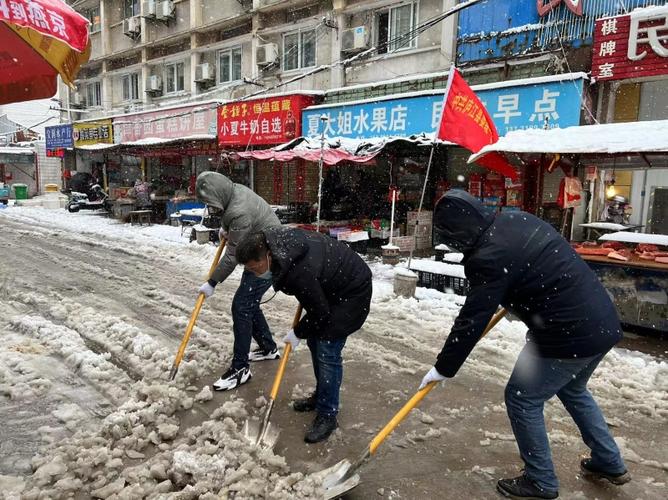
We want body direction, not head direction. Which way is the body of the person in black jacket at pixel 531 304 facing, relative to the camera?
to the viewer's left

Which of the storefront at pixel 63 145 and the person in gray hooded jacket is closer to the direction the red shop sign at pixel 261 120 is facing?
the person in gray hooded jacket

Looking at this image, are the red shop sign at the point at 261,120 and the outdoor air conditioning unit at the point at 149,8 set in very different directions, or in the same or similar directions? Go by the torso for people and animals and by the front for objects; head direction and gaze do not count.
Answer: same or similar directions

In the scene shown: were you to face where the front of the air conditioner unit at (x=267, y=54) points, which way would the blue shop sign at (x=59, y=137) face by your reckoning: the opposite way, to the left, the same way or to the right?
the same way

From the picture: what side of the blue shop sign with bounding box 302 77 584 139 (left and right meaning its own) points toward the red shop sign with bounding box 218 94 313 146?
right

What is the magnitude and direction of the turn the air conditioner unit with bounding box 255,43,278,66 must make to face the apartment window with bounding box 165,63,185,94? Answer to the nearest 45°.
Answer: approximately 90° to its right

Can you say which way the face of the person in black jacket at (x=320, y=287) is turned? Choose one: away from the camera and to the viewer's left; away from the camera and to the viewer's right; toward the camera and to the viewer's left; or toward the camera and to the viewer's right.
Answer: toward the camera and to the viewer's left

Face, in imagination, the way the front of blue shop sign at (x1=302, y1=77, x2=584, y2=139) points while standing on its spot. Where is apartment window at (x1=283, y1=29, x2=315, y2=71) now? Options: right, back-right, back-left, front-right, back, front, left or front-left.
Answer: right

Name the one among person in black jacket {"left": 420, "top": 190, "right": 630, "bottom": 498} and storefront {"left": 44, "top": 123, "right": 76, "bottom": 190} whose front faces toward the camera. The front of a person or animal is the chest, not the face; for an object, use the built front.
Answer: the storefront

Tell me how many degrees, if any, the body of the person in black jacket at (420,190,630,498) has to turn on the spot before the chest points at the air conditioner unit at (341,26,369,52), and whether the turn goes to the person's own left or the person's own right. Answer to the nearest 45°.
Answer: approximately 45° to the person's own right

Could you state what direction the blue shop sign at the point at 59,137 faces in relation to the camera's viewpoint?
facing the viewer and to the left of the viewer

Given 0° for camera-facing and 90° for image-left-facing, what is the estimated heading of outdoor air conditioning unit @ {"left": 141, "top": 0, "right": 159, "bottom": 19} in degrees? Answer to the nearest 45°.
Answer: approximately 45°

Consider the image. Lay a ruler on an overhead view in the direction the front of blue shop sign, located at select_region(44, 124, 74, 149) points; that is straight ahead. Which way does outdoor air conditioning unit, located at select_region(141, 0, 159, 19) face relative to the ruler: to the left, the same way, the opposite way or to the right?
the same way

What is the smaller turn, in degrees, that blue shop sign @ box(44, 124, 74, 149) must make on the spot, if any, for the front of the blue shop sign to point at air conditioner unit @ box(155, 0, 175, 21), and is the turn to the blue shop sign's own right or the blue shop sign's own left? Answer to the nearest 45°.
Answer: approximately 90° to the blue shop sign's own left

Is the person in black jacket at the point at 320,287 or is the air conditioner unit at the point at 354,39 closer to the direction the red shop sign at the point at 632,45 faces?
the person in black jacket

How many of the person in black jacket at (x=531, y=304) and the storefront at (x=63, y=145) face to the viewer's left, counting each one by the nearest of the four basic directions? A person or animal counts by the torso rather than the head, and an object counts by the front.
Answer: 1

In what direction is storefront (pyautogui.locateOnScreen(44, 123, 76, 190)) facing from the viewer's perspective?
toward the camera
